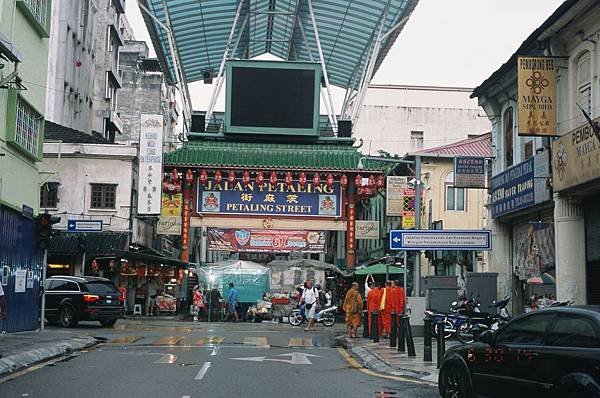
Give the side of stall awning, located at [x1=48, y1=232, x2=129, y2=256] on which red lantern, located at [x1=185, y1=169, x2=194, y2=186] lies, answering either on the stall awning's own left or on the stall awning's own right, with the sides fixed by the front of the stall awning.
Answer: on the stall awning's own left

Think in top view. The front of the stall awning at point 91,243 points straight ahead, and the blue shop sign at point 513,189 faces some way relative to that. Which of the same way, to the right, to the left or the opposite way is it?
to the right

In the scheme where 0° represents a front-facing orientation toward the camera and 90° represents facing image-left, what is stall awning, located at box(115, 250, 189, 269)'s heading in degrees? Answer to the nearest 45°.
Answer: approximately 315°

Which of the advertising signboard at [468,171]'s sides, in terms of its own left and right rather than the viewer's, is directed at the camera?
front

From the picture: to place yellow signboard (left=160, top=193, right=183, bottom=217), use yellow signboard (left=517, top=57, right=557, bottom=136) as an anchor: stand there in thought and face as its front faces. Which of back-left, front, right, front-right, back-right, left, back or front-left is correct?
back-right

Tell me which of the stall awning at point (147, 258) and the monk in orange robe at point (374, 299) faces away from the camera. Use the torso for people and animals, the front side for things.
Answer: the monk in orange robe

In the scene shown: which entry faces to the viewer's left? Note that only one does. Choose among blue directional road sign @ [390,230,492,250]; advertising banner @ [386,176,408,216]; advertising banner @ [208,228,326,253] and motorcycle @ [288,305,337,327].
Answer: the motorcycle

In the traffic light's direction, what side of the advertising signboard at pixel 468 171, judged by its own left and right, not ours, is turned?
right

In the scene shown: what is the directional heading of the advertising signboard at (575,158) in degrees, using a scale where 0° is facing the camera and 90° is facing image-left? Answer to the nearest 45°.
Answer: approximately 45°

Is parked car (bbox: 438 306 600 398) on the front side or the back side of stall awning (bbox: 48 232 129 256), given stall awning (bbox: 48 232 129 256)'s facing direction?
on the front side

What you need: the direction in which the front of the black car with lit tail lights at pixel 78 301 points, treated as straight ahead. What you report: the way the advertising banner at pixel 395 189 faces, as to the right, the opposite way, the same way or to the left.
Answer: to the left

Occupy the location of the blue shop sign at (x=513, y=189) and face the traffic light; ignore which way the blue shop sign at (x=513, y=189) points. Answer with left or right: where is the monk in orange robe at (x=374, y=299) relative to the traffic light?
right

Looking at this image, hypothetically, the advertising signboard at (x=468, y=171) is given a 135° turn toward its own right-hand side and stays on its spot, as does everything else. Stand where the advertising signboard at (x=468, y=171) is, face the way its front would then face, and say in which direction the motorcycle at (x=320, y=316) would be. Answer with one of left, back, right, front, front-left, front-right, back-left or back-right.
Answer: front

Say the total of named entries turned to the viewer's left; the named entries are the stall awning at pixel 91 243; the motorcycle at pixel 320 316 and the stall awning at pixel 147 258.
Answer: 1

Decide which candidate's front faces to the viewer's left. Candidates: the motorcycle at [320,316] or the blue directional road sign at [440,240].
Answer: the motorcycle

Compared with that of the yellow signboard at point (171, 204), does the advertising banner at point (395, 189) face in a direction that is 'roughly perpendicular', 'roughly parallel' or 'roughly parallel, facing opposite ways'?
roughly parallel

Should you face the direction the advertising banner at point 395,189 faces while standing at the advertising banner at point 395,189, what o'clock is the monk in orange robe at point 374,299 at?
The monk in orange robe is roughly at 12 o'clock from the advertising banner.

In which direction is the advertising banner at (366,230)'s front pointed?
toward the camera

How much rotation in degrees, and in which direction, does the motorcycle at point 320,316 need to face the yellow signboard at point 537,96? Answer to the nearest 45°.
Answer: approximately 90° to its left
